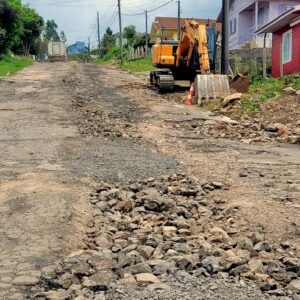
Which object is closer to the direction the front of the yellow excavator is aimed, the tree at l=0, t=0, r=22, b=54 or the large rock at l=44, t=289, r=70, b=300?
the large rock

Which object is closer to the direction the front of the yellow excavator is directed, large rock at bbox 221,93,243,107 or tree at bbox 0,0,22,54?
the large rock

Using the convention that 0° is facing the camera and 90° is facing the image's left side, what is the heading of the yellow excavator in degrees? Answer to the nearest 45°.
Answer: approximately 315°

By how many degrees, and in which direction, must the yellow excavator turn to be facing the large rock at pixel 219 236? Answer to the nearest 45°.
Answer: approximately 45° to its right
